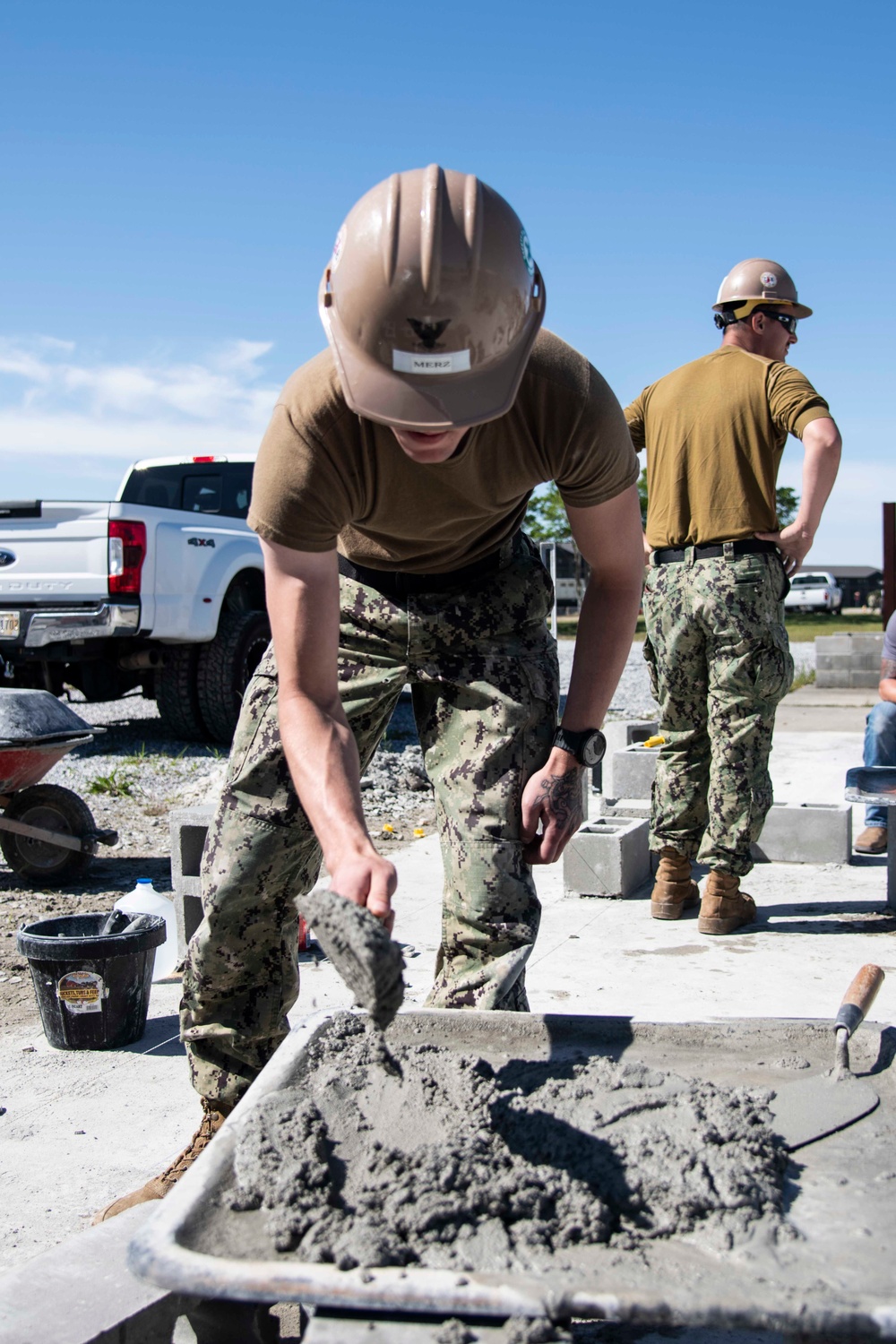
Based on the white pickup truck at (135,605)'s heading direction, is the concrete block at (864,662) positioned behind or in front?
in front

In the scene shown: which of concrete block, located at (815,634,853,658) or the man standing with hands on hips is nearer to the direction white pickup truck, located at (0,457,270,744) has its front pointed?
the concrete block

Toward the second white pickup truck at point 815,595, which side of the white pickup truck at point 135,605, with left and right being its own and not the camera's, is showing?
front

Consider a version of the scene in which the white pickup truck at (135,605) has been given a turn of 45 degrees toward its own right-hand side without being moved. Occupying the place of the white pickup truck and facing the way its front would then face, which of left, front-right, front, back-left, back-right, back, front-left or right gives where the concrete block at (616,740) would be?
front-right

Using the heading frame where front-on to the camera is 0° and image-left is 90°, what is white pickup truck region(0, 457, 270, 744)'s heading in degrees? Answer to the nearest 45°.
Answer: approximately 225°

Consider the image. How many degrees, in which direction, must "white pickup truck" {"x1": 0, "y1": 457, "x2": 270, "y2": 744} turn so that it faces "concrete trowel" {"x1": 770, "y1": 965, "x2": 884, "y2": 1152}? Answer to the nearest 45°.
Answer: approximately 135° to its right

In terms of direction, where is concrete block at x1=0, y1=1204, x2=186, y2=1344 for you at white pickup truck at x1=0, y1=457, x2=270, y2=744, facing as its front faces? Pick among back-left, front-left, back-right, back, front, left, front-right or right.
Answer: back-right

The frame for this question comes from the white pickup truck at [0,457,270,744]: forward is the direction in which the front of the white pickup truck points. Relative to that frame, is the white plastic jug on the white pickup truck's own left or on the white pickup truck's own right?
on the white pickup truck's own right

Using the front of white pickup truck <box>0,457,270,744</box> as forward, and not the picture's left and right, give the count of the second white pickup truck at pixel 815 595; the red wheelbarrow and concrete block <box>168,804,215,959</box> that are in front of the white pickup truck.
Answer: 1

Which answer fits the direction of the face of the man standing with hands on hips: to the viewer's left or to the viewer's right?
to the viewer's right

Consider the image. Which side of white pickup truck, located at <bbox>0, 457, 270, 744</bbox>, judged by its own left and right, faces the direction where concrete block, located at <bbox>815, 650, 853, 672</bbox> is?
front

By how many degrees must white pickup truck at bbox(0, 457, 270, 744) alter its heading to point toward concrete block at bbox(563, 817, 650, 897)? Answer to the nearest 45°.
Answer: approximately 90° to its right

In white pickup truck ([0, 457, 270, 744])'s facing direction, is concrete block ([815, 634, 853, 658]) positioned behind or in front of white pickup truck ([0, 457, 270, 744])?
in front

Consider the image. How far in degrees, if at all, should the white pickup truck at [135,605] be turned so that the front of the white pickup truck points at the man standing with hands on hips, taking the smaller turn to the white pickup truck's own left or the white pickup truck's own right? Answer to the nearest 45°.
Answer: approximately 90° to the white pickup truck's own right

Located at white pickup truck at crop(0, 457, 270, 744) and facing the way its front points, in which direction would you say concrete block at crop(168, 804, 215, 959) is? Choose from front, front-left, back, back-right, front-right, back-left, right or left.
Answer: back-right
